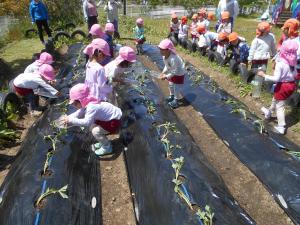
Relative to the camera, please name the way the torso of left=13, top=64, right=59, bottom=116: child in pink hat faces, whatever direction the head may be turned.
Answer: to the viewer's right

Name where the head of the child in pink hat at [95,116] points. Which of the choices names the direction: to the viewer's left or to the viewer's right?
to the viewer's left

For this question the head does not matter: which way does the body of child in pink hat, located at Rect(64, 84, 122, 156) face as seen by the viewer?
to the viewer's left

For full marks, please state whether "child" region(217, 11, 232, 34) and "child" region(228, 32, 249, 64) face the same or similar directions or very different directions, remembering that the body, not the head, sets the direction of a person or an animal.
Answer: same or similar directions

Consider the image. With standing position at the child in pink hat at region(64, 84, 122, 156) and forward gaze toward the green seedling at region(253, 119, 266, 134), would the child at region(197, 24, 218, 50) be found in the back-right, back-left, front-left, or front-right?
front-left

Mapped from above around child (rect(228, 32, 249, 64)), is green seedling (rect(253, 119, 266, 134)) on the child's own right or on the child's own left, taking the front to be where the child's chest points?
on the child's own left

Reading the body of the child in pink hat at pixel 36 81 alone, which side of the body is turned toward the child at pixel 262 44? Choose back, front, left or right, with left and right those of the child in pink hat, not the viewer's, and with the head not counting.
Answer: front

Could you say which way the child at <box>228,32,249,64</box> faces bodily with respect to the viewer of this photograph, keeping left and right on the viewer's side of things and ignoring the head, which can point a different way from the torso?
facing the viewer and to the left of the viewer

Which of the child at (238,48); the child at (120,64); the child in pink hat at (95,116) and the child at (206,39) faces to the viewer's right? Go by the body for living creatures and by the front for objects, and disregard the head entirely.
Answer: the child at (120,64)

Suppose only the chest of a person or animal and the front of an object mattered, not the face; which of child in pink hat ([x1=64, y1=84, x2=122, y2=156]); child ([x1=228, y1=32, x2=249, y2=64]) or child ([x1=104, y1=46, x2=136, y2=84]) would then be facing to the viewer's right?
child ([x1=104, y1=46, x2=136, y2=84])

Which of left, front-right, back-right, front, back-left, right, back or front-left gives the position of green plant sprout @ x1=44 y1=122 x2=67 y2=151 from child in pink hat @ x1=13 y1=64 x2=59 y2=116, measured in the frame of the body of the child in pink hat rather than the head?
right

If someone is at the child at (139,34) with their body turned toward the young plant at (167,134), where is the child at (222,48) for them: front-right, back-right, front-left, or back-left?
front-left

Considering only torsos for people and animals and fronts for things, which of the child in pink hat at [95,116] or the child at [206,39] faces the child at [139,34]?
the child at [206,39]

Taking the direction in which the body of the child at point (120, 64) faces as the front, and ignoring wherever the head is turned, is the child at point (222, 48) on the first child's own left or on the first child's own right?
on the first child's own left

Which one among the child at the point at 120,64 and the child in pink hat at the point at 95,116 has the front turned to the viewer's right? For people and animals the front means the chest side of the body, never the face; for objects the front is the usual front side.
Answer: the child
